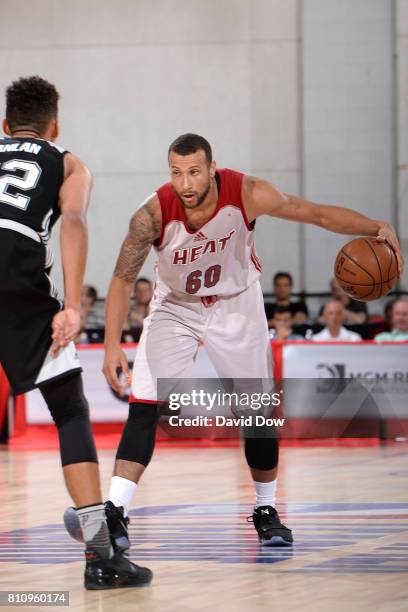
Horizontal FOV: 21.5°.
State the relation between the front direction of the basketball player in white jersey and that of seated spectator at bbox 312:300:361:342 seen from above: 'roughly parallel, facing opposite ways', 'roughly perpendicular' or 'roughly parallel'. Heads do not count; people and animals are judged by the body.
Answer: roughly parallel

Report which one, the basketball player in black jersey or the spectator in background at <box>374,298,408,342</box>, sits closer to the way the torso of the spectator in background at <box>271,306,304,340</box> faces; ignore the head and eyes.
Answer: the basketball player in black jersey

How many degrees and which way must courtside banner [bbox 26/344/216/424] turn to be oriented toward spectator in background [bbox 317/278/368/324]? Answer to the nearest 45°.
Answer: approximately 135° to its left

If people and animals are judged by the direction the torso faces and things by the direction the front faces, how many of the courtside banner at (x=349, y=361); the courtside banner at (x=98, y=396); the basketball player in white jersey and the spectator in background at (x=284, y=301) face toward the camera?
4

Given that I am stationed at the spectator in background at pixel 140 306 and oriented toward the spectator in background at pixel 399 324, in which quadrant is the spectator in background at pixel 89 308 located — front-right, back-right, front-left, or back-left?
back-left

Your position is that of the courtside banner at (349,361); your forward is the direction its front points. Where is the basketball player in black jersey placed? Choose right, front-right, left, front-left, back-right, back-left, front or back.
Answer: front

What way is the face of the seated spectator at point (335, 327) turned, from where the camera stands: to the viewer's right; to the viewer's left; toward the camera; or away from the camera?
toward the camera

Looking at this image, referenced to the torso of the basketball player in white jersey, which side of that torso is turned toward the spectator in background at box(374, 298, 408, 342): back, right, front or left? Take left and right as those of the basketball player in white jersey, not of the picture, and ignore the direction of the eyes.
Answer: back

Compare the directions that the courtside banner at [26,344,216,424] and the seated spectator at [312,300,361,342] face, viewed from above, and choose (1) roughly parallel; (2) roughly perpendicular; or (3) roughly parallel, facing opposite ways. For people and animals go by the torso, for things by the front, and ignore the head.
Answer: roughly parallel

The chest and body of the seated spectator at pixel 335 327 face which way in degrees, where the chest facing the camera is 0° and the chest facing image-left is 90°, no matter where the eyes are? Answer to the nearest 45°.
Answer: approximately 0°

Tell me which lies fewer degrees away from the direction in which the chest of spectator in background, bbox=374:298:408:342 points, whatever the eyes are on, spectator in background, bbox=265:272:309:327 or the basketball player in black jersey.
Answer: the basketball player in black jersey

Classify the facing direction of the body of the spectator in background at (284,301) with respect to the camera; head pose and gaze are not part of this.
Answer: toward the camera

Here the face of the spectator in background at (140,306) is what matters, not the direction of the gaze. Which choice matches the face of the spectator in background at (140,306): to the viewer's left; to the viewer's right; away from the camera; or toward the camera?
toward the camera

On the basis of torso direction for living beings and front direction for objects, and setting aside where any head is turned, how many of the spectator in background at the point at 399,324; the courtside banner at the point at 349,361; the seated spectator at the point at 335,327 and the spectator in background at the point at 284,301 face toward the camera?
4

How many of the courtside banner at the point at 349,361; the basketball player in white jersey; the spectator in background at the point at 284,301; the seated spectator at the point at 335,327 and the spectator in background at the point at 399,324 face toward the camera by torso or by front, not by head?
5

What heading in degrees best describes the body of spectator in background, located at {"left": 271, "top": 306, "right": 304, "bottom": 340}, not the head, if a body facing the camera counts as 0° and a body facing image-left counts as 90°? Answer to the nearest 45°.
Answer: approximately 0°

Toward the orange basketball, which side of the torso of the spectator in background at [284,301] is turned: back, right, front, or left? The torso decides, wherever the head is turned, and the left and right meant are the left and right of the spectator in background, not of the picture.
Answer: front

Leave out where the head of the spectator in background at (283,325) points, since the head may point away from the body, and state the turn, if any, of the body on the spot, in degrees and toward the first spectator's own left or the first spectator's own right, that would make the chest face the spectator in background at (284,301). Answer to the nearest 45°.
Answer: approximately 180°

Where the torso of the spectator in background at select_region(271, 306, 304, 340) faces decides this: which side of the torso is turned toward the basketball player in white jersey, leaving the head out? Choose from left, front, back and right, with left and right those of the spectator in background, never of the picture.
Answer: front

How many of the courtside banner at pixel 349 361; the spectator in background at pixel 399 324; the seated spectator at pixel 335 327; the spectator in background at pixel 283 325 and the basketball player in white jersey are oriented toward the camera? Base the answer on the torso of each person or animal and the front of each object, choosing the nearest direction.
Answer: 5
